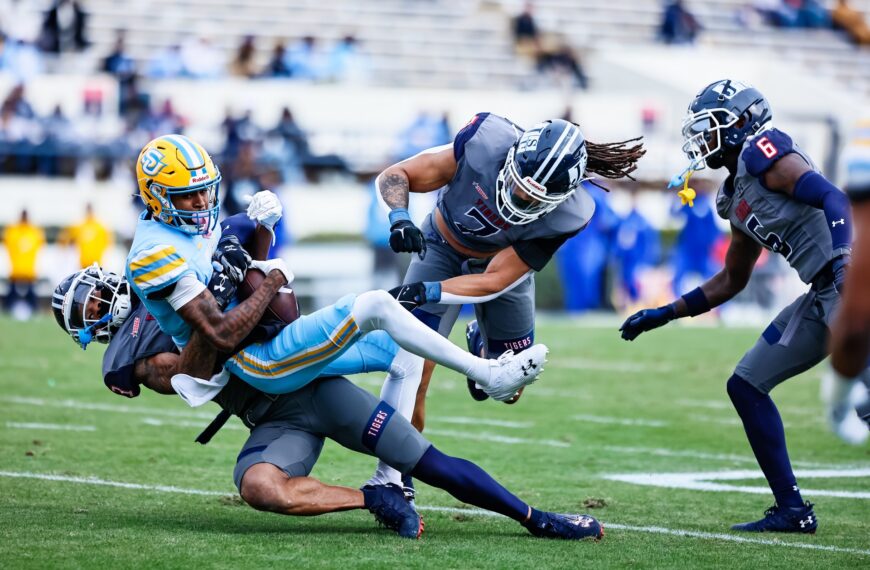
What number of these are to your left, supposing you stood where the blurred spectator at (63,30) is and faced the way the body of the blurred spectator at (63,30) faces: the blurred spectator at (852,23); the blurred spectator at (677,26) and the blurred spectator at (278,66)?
3

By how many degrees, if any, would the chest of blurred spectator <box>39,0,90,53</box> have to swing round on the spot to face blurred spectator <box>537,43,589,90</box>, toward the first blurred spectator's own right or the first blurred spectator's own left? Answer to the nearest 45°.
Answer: approximately 90° to the first blurred spectator's own left

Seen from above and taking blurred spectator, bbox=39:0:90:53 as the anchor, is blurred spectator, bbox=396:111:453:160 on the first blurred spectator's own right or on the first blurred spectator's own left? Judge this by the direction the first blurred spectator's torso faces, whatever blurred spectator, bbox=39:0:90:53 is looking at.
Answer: on the first blurred spectator's own left

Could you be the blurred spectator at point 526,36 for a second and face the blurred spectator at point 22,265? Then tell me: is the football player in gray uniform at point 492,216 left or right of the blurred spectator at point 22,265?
left

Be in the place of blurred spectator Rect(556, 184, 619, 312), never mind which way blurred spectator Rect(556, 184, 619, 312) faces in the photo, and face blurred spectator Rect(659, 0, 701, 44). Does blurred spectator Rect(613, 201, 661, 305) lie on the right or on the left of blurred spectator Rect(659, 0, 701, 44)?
right

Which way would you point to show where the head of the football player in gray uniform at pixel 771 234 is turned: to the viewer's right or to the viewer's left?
to the viewer's left

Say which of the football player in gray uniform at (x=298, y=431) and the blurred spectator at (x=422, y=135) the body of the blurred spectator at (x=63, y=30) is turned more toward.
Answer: the football player in gray uniform

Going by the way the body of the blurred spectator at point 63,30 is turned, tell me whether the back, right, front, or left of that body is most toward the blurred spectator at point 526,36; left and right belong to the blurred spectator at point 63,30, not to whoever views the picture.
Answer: left

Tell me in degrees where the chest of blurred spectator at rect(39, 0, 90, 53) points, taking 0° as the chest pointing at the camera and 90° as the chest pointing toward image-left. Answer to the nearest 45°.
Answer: approximately 0°

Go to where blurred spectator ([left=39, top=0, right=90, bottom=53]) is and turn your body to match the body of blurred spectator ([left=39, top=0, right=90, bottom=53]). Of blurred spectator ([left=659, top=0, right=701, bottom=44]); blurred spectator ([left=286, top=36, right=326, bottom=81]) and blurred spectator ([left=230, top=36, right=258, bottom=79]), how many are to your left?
3

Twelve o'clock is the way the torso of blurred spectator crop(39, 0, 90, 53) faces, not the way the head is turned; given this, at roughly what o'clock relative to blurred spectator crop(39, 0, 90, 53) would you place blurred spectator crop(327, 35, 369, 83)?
blurred spectator crop(327, 35, 369, 83) is roughly at 9 o'clock from blurred spectator crop(39, 0, 90, 53).

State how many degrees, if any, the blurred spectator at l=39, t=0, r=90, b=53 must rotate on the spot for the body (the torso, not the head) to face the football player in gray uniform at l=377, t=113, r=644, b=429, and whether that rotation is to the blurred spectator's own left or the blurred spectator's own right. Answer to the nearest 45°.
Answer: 0° — they already face them

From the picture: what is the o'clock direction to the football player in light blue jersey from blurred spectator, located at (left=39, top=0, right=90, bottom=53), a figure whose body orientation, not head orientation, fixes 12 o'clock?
The football player in light blue jersey is roughly at 12 o'clock from the blurred spectator.
